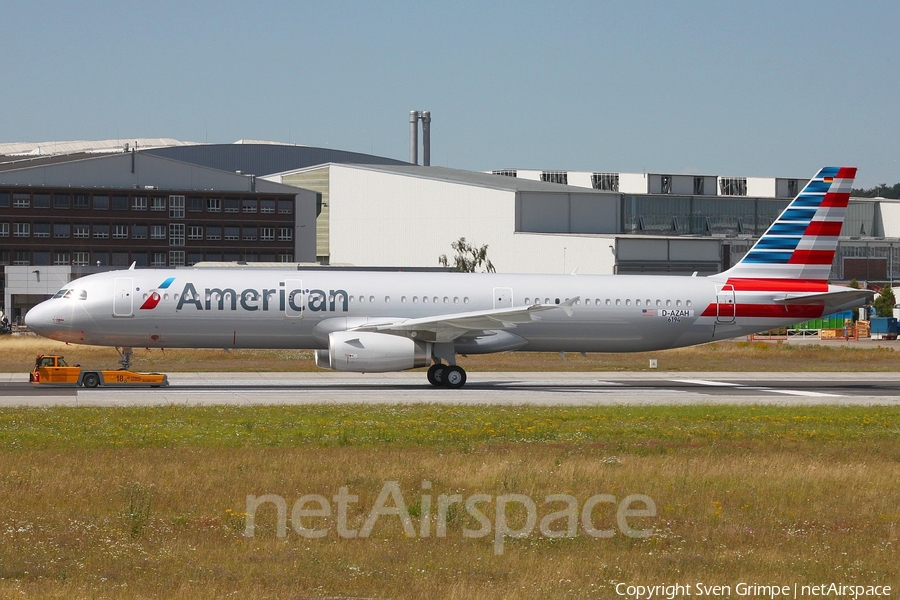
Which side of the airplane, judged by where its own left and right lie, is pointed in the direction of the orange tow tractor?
front

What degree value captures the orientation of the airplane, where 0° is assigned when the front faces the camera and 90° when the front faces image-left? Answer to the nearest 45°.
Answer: approximately 90°
